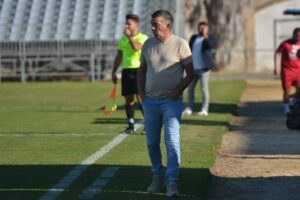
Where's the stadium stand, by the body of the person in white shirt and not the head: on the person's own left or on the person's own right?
on the person's own right

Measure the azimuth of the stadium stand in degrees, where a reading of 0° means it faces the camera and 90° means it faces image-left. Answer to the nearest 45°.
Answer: approximately 0°

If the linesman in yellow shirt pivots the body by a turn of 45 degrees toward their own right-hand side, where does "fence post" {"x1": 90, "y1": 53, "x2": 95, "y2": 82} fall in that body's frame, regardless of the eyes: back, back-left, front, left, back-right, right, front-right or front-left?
right

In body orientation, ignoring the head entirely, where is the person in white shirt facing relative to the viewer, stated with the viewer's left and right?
facing the viewer and to the left of the viewer

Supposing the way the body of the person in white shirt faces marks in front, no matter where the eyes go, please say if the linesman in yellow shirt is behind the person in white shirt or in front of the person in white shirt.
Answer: in front

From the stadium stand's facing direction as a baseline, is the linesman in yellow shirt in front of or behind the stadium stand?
in front

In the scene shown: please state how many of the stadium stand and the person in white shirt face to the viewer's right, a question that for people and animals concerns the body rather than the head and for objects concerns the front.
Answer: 0

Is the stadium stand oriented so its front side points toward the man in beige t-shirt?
yes

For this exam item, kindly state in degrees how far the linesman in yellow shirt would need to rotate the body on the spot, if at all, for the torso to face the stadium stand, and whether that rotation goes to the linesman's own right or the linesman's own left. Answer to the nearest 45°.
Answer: approximately 135° to the linesman's own right
